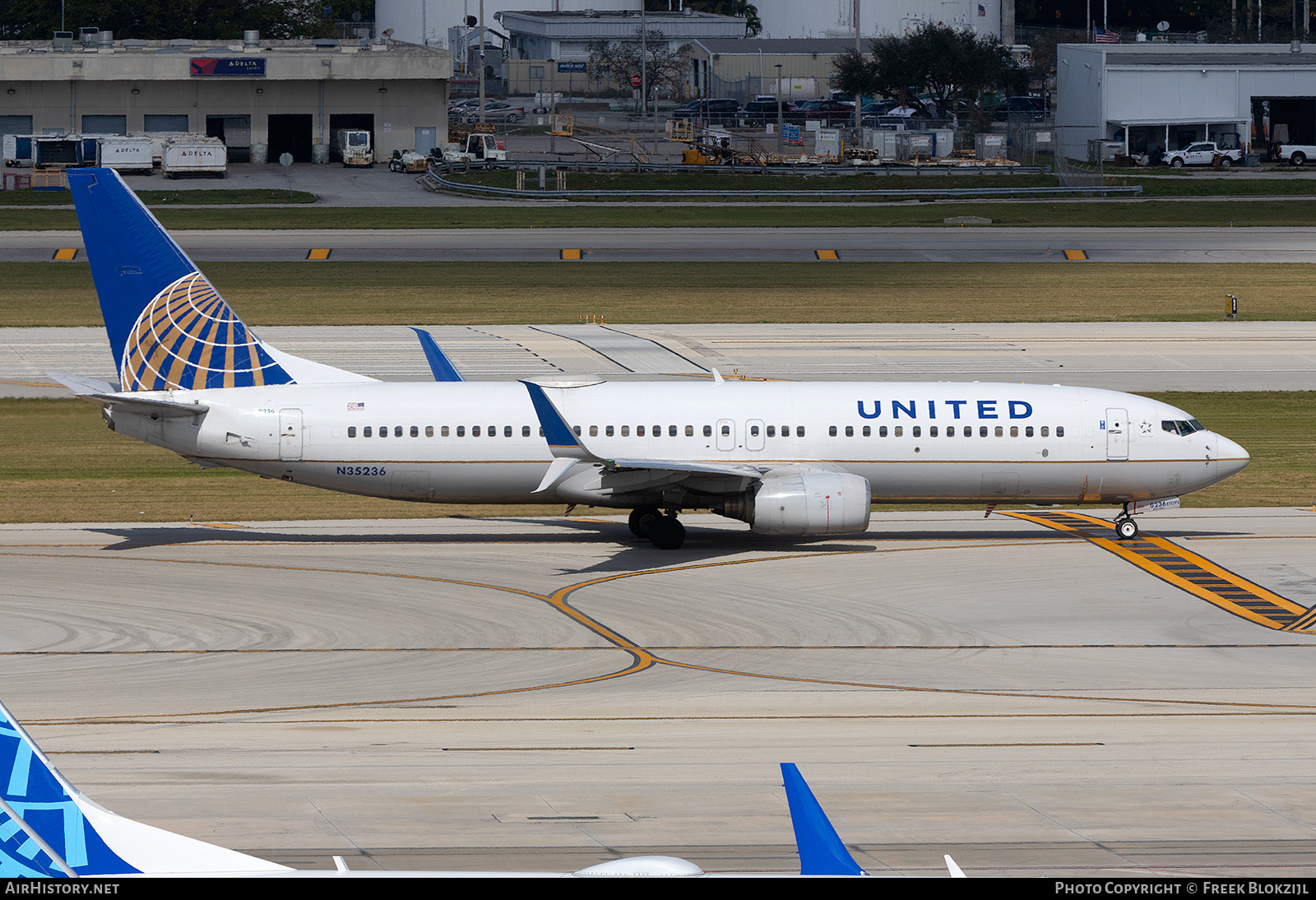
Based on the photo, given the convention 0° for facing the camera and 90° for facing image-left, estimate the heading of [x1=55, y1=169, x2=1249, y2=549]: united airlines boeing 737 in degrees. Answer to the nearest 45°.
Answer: approximately 270°
